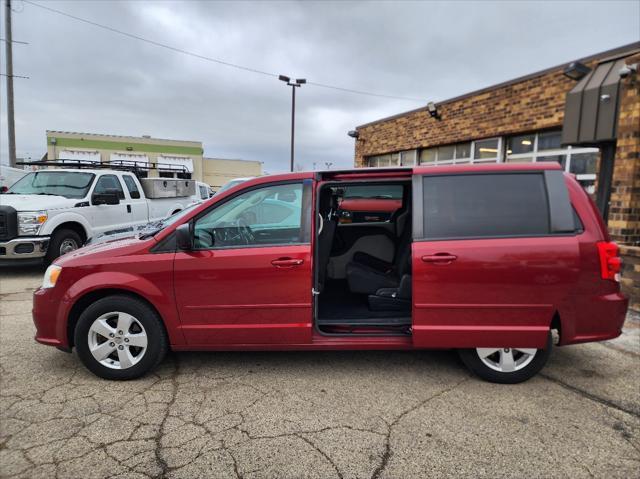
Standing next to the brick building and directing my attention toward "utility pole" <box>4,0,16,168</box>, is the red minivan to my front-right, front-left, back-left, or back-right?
front-left

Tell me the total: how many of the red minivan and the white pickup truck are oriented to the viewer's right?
0

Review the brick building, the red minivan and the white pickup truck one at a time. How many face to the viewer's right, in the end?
0

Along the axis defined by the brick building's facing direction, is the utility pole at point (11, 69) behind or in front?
in front

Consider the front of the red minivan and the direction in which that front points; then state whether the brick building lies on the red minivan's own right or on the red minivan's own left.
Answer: on the red minivan's own right

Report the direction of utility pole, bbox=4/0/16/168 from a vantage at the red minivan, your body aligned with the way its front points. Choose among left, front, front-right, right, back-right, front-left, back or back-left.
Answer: front-right

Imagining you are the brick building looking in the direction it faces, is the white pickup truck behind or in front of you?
in front

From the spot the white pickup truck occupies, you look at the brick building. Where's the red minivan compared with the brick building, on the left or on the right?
right

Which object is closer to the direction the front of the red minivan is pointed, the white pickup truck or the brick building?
the white pickup truck

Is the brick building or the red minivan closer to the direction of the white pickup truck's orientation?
the red minivan

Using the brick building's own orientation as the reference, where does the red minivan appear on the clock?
The red minivan is roughly at 11 o'clock from the brick building.

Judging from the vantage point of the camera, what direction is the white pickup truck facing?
facing the viewer and to the left of the viewer

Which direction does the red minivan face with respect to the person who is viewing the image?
facing to the left of the viewer

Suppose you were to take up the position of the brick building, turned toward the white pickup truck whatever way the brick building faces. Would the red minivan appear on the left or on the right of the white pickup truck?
left

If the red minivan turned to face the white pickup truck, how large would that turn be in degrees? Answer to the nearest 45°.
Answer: approximately 45° to its right
